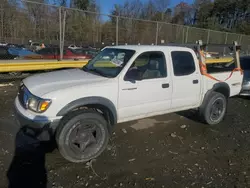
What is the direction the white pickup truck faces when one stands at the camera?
facing the viewer and to the left of the viewer

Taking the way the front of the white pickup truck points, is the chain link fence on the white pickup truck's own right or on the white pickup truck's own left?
on the white pickup truck's own right

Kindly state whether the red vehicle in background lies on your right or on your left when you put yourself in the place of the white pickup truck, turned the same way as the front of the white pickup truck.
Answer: on your right
